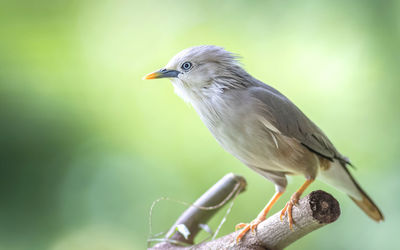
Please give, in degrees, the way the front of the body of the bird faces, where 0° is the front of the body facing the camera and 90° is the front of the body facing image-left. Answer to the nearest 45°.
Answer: approximately 90°
